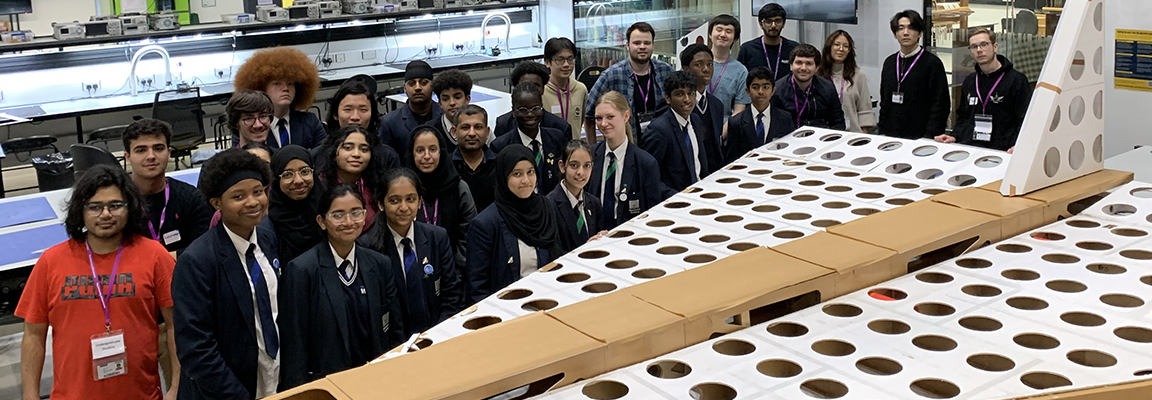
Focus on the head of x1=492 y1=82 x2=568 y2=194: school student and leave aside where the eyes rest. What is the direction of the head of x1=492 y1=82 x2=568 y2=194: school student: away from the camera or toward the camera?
toward the camera

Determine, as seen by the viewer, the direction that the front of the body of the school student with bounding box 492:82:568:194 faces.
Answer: toward the camera

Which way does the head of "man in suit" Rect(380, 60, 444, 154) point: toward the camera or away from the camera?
toward the camera

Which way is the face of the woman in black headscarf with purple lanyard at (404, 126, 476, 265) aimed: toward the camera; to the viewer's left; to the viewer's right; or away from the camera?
toward the camera

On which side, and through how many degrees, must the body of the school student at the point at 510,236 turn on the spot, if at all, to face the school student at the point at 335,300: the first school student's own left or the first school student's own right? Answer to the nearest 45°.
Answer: approximately 90° to the first school student's own right

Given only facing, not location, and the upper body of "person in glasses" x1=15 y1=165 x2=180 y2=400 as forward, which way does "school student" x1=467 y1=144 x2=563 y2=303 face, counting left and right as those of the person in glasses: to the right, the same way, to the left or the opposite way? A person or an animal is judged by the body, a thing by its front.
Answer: the same way

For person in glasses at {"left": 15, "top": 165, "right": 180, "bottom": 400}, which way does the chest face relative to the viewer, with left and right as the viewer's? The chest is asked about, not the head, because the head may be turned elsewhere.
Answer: facing the viewer

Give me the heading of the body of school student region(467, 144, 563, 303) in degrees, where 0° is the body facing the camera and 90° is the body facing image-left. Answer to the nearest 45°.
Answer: approximately 315°

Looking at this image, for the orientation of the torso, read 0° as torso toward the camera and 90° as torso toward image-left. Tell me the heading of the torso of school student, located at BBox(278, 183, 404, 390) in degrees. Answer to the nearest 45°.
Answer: approximately 315°

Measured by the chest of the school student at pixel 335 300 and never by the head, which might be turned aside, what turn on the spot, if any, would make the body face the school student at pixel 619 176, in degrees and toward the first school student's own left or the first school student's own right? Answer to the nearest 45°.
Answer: approximately 90° to the first school student's own left

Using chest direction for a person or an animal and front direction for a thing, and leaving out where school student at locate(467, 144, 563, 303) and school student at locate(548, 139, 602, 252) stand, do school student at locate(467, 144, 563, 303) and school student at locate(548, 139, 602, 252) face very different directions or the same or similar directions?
same or similar directions

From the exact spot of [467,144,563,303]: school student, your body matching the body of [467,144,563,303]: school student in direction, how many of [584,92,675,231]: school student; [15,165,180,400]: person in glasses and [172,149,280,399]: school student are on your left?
1

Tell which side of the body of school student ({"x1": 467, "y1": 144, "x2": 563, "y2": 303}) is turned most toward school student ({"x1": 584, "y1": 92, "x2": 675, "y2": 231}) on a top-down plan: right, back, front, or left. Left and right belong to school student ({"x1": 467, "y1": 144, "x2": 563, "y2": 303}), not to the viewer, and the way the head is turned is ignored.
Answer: left

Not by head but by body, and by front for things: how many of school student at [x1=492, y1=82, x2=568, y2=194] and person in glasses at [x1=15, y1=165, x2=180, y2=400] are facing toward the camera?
2

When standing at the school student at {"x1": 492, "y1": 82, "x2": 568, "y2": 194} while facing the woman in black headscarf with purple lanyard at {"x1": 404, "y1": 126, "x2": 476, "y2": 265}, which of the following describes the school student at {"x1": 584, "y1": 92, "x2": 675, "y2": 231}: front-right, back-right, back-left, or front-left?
front-left
